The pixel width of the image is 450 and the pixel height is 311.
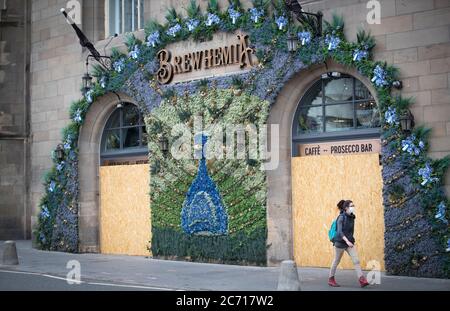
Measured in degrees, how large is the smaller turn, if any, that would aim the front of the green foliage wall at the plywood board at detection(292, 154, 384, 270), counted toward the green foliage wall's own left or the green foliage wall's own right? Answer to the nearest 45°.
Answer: approximately 45° to the green foliage wall's own left

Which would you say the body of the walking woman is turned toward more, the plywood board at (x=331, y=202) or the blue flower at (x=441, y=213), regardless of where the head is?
the blue flower

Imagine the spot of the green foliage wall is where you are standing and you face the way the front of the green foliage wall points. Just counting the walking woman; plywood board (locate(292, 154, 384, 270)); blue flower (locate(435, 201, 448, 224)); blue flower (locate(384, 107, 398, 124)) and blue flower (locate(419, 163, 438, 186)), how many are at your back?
0

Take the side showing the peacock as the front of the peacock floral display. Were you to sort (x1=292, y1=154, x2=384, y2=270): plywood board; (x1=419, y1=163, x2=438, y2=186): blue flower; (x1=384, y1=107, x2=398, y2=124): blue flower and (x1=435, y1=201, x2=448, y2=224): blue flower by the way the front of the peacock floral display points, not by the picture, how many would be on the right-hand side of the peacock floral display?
0

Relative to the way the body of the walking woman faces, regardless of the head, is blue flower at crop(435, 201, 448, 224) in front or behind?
in front

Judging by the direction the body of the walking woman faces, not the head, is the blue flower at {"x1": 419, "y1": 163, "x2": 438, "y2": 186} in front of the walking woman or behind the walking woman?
in front

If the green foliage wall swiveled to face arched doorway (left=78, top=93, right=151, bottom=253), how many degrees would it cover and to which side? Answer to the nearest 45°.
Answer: approximately 135° to its right

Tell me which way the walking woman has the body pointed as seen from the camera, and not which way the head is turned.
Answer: to the viewer's right

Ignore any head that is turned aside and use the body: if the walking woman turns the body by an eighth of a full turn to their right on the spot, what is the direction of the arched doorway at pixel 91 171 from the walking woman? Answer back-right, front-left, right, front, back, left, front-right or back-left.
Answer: back

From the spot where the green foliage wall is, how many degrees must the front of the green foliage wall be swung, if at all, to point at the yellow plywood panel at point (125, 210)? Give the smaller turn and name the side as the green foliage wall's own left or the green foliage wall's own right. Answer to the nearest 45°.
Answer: approximately 135° to the green foliage wall's own right

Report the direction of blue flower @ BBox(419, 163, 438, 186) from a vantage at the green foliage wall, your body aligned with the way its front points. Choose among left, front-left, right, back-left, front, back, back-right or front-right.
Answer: front-left

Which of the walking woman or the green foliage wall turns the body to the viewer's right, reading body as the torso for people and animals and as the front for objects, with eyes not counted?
the walking woman

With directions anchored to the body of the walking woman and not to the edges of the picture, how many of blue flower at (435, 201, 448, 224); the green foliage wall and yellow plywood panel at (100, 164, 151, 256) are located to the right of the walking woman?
0

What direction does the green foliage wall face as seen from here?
toward the camera

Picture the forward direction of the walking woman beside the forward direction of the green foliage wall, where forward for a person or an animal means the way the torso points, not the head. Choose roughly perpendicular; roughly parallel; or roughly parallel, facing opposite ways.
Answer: roughly perpendicular

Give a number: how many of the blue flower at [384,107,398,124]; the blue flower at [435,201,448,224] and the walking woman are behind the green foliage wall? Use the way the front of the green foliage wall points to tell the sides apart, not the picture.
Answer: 0
